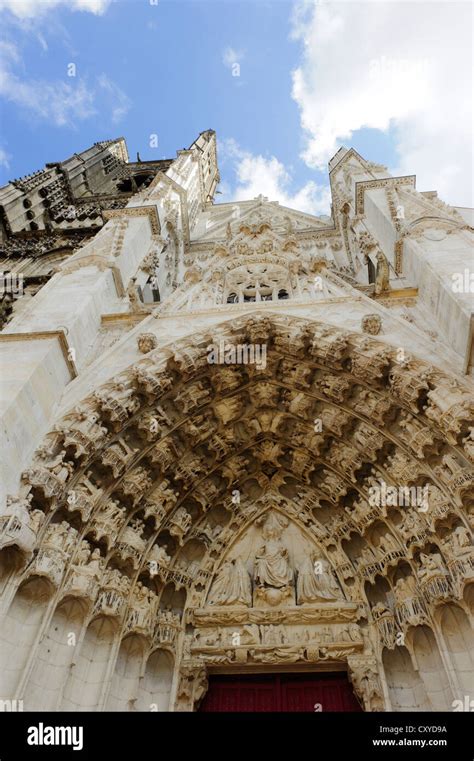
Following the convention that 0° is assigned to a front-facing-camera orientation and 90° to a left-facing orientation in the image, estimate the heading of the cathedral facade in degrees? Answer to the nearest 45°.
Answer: approximately 0°
